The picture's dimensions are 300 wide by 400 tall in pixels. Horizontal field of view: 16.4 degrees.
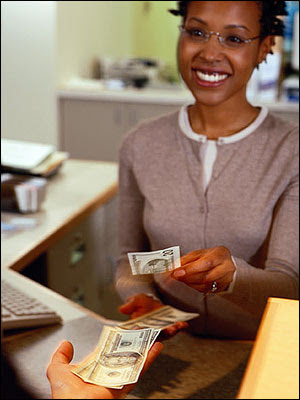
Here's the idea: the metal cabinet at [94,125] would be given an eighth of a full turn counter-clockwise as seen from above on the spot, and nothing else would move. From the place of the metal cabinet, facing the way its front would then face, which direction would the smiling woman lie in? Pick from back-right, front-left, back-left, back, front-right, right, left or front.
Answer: front-right

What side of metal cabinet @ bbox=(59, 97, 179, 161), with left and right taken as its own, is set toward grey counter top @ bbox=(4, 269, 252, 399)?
front

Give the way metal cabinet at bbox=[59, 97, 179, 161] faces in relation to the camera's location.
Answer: facing the viewer

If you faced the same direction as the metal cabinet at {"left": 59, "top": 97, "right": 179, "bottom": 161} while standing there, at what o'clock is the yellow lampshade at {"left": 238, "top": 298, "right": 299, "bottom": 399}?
The yellow lampshade is roughly at 12 o'clock from the metal cabinet.

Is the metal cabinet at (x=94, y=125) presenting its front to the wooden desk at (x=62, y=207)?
yes

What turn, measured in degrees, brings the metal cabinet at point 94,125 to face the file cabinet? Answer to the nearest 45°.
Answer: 0° — it already faces it

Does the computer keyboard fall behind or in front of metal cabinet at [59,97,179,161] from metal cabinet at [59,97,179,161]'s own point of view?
in front
